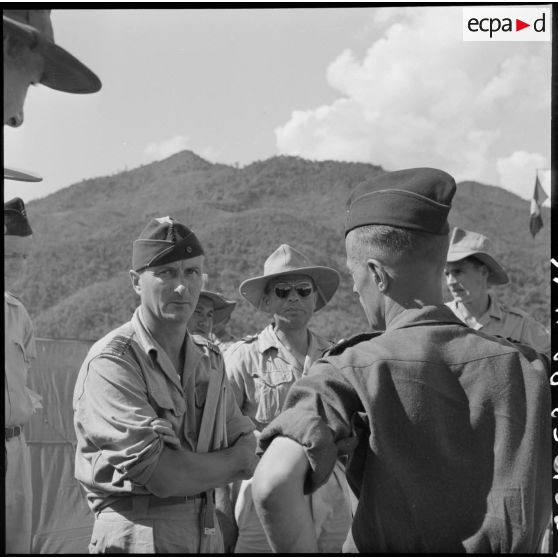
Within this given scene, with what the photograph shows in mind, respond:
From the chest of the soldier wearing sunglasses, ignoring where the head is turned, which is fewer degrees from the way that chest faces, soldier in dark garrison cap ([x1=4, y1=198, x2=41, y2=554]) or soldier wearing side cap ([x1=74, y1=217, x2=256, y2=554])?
the soldier wearing side cap

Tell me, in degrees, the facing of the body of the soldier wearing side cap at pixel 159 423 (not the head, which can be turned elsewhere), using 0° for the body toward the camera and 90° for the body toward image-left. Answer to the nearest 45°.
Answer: approximately 315°

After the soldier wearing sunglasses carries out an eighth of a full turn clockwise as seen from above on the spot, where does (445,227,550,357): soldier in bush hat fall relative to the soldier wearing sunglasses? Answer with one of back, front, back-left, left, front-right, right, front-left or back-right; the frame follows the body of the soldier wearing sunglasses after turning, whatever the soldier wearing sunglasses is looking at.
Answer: back

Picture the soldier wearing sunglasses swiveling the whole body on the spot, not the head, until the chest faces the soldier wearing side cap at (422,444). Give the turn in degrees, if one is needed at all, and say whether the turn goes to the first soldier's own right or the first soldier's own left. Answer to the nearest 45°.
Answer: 0° — they already face them

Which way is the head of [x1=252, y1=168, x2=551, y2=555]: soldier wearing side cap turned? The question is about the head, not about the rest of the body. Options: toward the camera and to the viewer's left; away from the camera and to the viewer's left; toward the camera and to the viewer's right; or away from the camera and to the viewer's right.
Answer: away from the camera and to the viewer's left

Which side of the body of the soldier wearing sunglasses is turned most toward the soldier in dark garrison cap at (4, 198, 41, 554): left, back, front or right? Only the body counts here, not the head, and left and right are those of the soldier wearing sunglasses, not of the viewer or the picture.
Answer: right

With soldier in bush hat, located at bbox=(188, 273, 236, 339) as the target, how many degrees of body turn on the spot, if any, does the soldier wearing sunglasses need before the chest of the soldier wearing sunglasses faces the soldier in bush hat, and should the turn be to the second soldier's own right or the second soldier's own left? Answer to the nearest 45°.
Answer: approximately 180°

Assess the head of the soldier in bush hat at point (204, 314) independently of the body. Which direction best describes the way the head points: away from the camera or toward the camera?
toward the camera

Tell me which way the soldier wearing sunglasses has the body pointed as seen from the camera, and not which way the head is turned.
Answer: toward the camera

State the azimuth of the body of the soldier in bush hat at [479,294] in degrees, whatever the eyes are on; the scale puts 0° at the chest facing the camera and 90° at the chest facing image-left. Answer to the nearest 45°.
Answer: approximately 45°

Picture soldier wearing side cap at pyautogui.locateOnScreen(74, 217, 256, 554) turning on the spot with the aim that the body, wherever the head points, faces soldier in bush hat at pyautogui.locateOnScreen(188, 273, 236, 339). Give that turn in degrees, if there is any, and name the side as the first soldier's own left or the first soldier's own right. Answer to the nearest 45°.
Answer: approximately 135° to the first soldier's own left

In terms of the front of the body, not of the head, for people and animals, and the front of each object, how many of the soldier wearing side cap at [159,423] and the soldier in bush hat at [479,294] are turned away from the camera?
0

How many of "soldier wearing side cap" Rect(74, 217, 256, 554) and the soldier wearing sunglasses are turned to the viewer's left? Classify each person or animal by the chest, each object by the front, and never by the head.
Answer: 0

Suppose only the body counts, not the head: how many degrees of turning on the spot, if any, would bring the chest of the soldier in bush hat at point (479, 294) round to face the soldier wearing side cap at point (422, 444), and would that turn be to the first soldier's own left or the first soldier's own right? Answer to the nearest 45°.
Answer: approximately 45° to the first soldier's own left

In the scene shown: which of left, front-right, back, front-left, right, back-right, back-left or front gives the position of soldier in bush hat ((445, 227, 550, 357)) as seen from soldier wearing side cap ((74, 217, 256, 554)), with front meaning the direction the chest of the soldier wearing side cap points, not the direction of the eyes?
left
